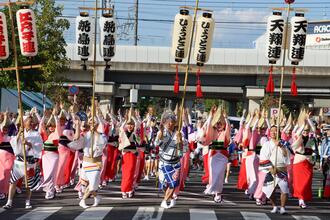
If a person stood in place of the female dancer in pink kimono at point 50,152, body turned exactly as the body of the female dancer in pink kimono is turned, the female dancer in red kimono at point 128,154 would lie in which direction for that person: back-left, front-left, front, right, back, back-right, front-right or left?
left

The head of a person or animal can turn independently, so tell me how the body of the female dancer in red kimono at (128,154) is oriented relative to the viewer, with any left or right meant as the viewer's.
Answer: facing the viewer

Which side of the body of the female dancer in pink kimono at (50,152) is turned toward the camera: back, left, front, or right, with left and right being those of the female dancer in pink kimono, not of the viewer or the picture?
front

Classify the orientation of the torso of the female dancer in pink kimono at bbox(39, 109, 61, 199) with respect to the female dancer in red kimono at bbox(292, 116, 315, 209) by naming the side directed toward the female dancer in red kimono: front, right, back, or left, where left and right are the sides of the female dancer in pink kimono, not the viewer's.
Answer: left

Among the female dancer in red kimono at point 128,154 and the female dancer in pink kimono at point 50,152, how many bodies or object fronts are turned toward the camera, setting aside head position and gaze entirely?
2

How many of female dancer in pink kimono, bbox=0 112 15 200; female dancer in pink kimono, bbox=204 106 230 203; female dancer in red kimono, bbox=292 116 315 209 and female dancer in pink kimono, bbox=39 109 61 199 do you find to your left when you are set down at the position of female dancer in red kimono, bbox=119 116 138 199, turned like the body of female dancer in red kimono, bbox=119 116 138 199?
2

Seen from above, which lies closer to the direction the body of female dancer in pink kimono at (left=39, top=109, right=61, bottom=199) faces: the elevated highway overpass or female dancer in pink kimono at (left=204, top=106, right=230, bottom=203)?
the female dancer in pink kimono

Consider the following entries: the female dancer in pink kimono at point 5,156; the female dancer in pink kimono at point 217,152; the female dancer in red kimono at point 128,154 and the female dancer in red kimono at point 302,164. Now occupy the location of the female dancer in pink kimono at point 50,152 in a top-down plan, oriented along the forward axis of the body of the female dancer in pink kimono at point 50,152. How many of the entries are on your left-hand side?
3

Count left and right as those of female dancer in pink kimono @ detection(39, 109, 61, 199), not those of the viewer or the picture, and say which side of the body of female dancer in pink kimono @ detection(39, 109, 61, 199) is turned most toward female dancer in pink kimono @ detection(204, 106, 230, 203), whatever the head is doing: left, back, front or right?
left

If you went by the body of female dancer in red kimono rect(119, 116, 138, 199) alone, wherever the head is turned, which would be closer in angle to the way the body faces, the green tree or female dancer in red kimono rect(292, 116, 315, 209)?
the female dancer in red kimono
